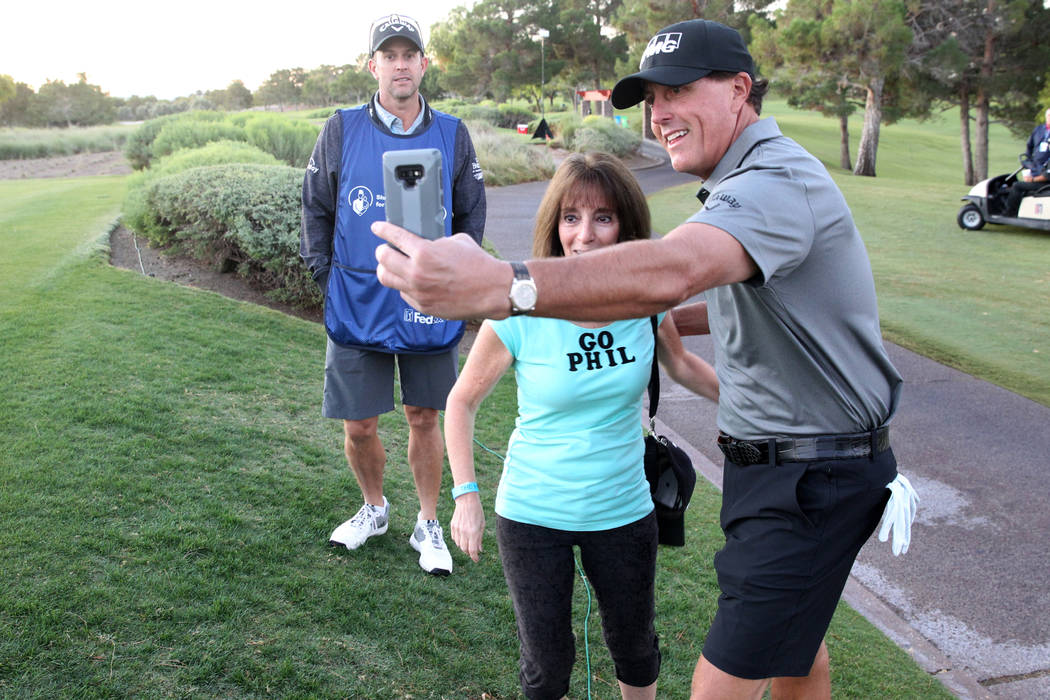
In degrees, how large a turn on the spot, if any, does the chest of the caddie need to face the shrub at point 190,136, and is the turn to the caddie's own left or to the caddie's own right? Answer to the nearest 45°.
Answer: approximately 180°

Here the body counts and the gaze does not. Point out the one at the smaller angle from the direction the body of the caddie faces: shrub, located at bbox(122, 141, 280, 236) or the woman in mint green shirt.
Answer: the woman in mint green shirt

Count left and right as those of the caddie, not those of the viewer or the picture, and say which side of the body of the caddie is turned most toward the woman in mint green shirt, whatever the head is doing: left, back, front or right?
front

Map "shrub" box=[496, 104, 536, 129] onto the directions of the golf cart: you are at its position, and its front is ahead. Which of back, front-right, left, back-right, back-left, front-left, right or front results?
front-right

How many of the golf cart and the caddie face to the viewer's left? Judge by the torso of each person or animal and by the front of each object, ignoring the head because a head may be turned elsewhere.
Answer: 1

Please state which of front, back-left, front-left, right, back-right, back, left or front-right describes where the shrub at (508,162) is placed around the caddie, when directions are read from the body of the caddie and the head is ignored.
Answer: back

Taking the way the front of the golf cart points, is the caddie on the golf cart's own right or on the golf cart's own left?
on the golf cart's own left

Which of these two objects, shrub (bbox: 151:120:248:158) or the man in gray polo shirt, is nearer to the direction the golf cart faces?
the shrub

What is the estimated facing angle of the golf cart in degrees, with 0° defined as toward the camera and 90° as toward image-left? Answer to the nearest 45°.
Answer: approximately 90°

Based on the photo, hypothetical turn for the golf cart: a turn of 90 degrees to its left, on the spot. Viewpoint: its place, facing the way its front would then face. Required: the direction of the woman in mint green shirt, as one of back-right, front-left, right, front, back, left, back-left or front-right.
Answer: front

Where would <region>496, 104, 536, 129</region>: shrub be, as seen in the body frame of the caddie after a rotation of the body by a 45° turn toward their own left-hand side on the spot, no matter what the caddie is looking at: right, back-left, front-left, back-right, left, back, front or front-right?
back-left

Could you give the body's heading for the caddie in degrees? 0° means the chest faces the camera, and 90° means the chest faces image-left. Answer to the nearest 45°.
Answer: approximately 0°

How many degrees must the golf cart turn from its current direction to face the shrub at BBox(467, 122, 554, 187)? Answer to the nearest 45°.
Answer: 0° — it already faces it

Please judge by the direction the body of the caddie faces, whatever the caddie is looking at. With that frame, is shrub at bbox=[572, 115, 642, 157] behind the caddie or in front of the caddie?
behind
